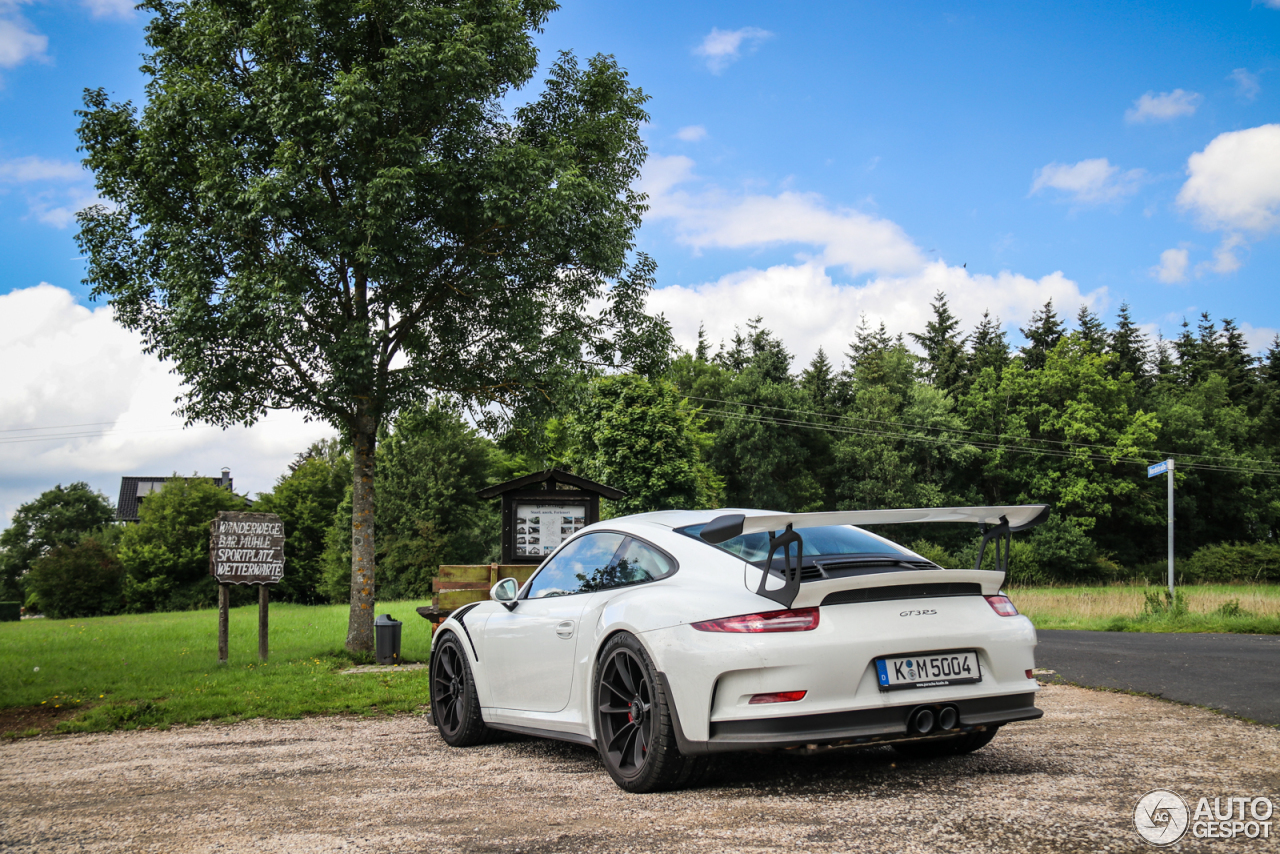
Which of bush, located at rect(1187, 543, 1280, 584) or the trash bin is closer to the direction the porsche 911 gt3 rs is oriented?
the trash bin

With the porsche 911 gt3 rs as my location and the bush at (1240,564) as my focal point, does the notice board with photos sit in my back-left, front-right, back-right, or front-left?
front-left

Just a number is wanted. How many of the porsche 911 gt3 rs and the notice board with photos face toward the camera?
1

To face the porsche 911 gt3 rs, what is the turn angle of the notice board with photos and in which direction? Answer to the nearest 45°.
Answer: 0° — it already faces it

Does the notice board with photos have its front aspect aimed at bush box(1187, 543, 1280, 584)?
no

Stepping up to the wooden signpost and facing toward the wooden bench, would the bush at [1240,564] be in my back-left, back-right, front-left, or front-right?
front-left

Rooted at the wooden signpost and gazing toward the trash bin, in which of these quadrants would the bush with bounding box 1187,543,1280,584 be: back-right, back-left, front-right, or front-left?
front-left

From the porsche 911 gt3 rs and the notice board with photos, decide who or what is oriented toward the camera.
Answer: the notice board with photos

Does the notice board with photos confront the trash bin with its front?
no

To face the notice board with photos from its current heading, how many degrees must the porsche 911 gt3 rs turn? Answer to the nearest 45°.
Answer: approximately 45° to its right

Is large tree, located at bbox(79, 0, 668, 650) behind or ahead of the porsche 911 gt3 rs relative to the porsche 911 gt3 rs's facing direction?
ahead

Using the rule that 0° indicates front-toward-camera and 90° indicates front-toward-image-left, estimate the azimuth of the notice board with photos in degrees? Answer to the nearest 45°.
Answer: approximately 0°

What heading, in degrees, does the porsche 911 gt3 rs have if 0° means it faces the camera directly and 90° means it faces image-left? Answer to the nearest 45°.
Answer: approximately 135°
